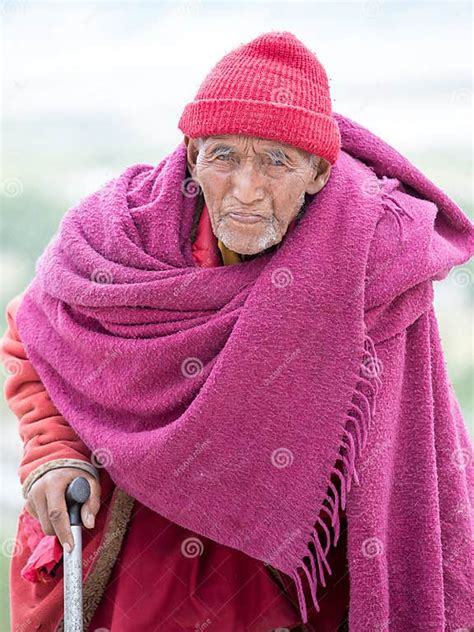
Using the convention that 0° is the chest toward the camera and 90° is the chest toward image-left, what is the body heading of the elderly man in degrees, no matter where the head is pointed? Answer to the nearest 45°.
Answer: approximately 0°
